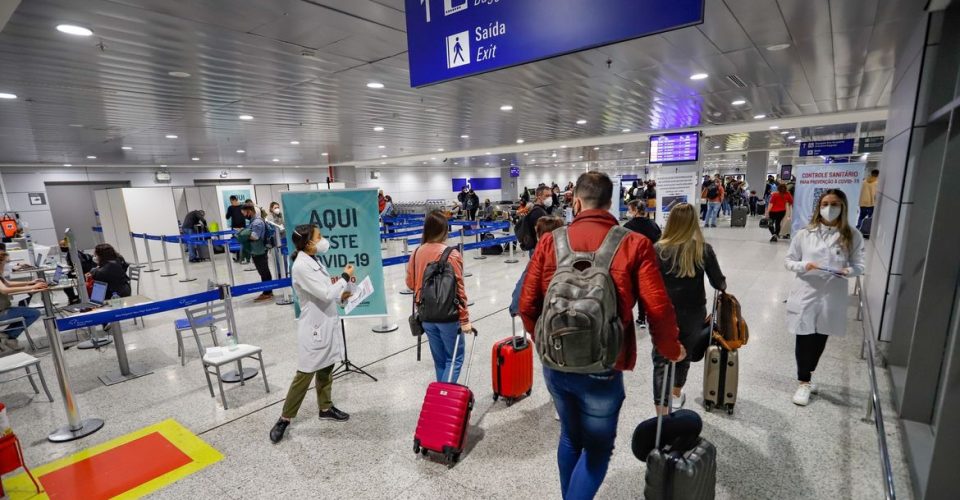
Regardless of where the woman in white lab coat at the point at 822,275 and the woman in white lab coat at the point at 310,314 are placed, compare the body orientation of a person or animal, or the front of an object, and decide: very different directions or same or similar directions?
very different directions

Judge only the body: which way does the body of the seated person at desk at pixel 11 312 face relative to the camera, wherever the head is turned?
to the viewer's right

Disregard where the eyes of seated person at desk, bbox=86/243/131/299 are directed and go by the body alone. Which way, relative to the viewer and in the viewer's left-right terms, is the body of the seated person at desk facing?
facing to the left of the viewer

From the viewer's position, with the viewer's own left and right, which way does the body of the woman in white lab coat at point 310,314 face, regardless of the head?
facing to the right of the viewer

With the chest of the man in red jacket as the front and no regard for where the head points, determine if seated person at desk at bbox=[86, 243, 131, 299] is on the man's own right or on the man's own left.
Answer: on the man's own left

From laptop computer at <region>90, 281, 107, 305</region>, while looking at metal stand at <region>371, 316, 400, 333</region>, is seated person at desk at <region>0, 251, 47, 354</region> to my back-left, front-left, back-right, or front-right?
back-right

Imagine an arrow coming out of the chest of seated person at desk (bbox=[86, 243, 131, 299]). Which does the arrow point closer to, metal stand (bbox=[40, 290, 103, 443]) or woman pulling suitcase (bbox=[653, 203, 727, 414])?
the metal stand

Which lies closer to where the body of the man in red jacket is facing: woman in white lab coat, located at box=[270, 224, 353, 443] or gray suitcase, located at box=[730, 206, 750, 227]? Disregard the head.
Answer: the gray suitcase

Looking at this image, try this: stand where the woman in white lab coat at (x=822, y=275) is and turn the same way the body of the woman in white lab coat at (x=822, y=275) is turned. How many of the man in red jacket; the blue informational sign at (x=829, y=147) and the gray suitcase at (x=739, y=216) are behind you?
2

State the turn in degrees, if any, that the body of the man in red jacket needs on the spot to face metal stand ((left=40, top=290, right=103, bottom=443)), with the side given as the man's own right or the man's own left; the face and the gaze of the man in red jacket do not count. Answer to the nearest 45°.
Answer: approximately 90° to the man's own left
